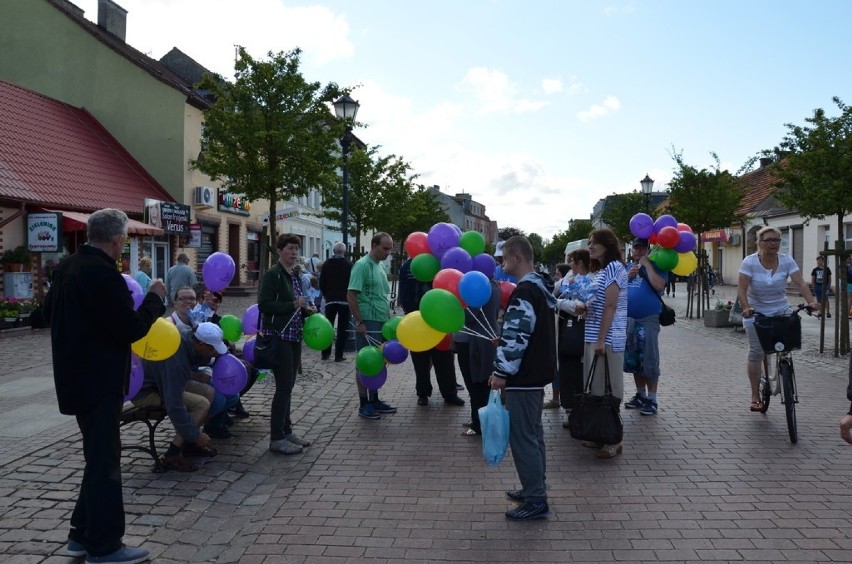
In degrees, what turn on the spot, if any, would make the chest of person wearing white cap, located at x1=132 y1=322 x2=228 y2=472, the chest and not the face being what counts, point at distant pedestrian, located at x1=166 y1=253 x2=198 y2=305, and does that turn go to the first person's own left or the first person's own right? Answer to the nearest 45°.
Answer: approximately 90° to the first person's own left

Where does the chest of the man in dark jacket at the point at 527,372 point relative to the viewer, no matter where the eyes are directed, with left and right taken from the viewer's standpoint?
facing to the left of the viewer

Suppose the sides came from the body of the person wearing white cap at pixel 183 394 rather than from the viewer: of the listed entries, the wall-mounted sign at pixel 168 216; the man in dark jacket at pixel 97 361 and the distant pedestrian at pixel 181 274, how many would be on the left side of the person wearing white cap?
2

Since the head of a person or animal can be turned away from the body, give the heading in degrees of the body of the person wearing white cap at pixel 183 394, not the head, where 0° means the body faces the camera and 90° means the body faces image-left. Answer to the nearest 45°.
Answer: approximately 270°

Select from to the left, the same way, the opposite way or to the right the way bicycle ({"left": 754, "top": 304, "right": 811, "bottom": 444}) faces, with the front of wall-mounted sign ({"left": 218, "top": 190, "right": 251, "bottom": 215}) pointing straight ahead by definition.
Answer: to the right

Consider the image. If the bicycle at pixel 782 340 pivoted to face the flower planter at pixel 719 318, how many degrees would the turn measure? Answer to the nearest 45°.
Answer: approximately 180°

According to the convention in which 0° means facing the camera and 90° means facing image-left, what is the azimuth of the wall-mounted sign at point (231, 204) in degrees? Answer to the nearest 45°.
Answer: approximately 315°

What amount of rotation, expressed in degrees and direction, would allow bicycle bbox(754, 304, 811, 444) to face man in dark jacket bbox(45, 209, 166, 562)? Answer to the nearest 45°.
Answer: approximately 45° to its right

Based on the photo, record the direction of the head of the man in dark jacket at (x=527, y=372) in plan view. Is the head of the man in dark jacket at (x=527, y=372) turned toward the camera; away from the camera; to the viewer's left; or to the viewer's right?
to the viewer's left
